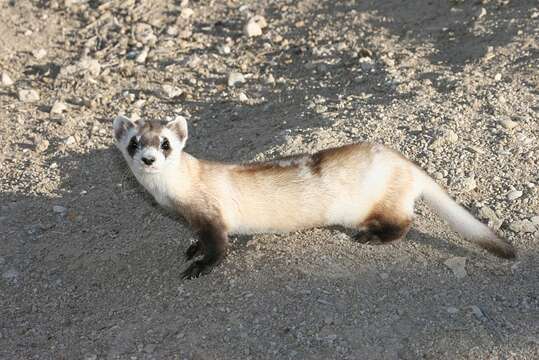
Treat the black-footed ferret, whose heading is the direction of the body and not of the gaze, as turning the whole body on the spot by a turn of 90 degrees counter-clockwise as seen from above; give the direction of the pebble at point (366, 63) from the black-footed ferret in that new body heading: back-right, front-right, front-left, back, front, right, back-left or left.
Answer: back

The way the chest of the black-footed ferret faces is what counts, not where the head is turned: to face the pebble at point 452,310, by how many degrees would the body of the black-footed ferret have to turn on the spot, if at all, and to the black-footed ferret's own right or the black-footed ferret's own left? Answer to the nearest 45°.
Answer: approximately 135° to the black-footed ferret's own left

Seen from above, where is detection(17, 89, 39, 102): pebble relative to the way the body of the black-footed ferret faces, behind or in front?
in front

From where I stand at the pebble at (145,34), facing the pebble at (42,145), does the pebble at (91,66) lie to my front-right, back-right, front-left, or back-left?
front-right

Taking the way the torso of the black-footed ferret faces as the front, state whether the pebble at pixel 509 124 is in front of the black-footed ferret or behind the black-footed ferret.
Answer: behind

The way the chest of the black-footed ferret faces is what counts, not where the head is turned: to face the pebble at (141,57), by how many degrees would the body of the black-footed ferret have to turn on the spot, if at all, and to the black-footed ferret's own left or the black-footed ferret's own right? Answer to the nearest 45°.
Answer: approximately 45° to the black-footed ferret's own right

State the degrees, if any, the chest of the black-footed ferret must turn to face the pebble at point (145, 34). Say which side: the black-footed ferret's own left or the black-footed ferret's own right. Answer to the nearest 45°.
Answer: approximately 45° to the black-footed ferret's own right

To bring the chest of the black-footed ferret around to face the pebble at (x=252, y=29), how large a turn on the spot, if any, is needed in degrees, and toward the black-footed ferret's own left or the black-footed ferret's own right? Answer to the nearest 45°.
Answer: approximately 90° to the black-footed ferret's own right

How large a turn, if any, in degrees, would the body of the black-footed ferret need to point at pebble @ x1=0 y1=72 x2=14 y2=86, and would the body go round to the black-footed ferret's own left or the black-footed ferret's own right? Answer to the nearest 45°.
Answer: approximately 45° to the black-footed ferret's own right

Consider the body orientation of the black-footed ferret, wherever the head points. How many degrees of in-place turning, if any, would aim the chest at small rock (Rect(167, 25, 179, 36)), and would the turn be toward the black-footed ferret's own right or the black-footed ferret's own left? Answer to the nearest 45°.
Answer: approximately 45° to the black-footed ferret's own right

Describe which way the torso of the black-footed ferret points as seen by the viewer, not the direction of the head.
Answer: to the viewer's left

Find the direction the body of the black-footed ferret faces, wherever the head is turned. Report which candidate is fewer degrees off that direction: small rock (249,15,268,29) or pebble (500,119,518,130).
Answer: the small rock

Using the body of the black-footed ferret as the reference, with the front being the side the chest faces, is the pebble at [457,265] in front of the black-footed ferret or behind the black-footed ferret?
behind

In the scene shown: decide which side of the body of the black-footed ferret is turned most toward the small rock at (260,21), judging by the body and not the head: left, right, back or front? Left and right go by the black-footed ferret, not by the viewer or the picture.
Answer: right
